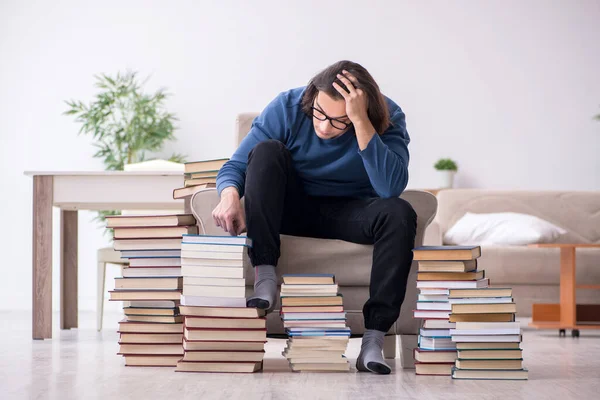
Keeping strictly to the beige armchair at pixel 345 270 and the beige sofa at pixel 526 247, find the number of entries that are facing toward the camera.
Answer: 2

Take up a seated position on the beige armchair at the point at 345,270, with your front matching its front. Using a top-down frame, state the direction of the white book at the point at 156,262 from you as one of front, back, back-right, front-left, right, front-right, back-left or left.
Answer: right

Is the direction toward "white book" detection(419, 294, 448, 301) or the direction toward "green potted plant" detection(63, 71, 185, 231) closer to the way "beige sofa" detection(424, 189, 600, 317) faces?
the white book

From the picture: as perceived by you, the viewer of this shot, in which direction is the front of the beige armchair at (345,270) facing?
facing the viewer

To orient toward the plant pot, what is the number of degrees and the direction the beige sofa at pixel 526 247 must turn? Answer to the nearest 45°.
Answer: approximately 135° to its right

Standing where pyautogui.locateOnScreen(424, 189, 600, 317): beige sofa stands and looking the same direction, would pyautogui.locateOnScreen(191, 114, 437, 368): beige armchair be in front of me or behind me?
in front

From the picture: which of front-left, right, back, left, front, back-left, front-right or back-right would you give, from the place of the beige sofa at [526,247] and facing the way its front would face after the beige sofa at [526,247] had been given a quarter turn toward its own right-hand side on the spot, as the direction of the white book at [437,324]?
left

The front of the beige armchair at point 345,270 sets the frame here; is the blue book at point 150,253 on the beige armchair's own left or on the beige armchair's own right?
on the beige armchair's own right

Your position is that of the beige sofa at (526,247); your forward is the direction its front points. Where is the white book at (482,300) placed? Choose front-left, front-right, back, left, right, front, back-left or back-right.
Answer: front

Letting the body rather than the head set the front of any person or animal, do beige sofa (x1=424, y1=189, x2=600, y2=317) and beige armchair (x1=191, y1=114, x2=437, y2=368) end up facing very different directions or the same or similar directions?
same or similar directions
